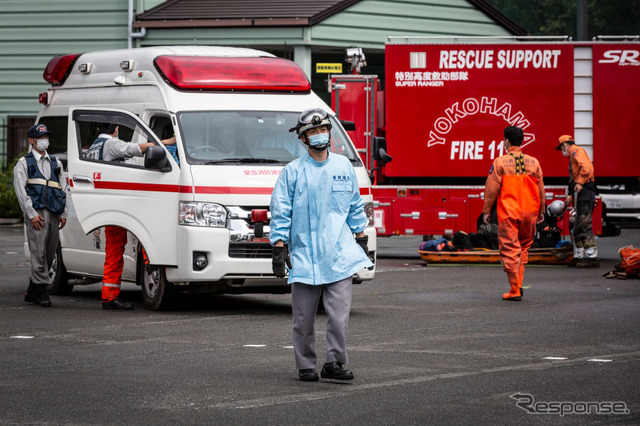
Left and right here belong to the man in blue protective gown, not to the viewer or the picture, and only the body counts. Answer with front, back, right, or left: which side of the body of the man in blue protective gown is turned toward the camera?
front

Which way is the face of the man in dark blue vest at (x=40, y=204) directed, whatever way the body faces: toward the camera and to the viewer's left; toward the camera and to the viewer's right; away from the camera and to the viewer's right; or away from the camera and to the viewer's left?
toward the camera and to the viewer's right

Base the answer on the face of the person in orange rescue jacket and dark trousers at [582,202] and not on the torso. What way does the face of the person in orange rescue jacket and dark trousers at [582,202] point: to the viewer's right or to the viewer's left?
to the viewer's left

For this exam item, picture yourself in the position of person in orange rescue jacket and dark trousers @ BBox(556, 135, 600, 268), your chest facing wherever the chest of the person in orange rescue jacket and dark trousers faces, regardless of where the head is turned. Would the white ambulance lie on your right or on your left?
on your left

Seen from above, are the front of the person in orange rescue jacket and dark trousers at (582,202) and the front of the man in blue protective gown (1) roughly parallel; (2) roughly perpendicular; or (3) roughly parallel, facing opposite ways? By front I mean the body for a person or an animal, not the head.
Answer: roughly perpendicular

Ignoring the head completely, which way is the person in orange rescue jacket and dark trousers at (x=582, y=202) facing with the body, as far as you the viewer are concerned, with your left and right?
facing to the left of the viewer

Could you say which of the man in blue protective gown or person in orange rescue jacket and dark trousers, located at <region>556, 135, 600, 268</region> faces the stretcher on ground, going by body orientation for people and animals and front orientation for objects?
the person in orange rescue jacket and dark trousers

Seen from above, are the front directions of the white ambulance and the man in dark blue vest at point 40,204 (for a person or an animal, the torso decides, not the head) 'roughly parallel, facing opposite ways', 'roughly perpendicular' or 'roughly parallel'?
roughly parallel

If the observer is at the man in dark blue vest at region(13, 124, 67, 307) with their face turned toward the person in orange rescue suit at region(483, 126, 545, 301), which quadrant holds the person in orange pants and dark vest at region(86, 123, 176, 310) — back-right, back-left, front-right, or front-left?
front-right

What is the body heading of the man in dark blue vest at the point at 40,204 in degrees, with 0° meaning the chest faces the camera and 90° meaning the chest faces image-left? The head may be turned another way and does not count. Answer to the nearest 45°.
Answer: approximately 315°

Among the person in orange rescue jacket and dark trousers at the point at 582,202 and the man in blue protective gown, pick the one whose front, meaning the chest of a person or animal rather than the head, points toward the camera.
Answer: the man in blue protective gown

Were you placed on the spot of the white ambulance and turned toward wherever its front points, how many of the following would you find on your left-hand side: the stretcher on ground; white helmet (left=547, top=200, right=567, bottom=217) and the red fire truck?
3
